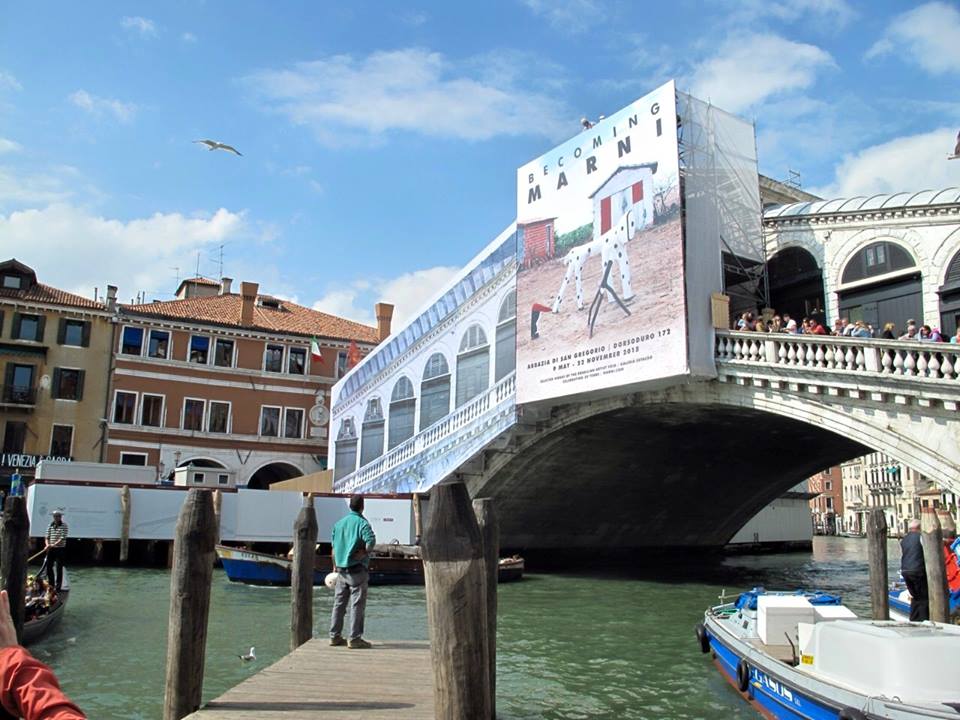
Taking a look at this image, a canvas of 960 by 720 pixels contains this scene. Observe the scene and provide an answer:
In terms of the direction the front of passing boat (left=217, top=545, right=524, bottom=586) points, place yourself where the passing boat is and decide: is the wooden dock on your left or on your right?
on your left

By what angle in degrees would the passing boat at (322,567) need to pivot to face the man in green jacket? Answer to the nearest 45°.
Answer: approximately 90° to its left

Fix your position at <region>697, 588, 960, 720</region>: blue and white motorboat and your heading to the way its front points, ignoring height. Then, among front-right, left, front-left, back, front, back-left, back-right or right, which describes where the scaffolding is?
front-right

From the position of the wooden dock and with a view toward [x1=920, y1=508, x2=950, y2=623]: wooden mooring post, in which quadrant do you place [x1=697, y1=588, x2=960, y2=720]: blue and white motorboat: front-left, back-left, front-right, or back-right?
front-right

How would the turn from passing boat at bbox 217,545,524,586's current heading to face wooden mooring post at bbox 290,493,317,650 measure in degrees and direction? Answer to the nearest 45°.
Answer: approximately 90° to its left

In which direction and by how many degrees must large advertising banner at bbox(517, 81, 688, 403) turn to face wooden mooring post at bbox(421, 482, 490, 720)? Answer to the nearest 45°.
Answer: approximately 45° to its left

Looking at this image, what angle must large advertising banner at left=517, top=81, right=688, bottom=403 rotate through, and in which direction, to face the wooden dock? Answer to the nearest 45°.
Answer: approximately 45° to its left

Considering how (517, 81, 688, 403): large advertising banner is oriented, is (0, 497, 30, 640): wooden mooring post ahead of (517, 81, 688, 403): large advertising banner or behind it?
ahead

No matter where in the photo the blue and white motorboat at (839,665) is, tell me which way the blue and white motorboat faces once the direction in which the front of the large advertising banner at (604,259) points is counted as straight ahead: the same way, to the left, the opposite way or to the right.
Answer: to the right

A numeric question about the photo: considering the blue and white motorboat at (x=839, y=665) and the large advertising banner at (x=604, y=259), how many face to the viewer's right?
0

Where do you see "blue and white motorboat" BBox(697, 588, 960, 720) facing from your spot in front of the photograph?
facing away from the viewer and to the left of the viewer

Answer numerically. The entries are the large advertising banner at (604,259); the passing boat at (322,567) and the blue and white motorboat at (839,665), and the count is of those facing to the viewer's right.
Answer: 0

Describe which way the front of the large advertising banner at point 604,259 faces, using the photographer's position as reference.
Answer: facing the viewer and to the left of the viewer

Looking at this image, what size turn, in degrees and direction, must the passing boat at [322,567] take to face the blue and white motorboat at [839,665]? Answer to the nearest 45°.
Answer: approximately 90° to its left

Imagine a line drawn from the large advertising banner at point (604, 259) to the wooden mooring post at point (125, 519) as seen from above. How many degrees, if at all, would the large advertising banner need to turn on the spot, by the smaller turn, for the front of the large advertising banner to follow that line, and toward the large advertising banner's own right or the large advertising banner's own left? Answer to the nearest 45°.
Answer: approximately 45° to the large advertising banner's own right

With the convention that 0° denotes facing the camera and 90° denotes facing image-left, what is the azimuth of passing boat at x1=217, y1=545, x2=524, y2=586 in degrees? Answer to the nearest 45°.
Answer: approximately 90°
